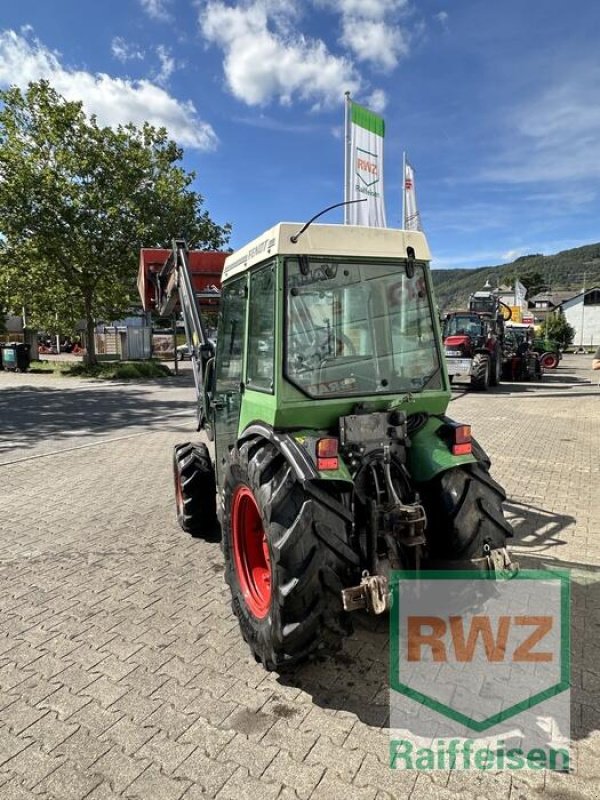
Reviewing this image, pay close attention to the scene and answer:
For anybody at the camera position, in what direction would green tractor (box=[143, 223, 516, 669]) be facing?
facing away from the viewer and to the left of the viewer

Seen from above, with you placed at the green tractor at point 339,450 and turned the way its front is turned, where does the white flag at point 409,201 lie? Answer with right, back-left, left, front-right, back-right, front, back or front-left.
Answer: front-right

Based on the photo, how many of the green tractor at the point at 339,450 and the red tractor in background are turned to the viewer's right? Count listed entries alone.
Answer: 0

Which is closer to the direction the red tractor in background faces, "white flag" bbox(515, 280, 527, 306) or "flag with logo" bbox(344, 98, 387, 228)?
the flag with logo

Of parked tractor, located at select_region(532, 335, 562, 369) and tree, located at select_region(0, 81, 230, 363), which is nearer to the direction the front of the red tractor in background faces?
the tree

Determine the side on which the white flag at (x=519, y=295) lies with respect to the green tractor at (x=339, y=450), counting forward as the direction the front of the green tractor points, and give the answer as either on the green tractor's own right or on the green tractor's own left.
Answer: on the green tractor's own right

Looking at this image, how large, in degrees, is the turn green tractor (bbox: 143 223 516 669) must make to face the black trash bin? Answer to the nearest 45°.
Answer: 0° — it already faces it

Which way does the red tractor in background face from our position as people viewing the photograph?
facing the viewer and to the left of the viewer
